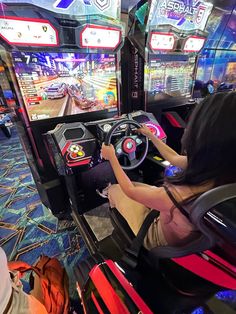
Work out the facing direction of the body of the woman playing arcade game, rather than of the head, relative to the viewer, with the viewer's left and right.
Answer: facing away from the viewer and to the left of the viewer

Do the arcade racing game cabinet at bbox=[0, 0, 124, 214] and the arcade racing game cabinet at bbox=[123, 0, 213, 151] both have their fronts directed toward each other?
no

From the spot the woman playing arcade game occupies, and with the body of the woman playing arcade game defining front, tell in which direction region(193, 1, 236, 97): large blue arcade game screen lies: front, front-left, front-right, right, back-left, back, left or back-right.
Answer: front-right

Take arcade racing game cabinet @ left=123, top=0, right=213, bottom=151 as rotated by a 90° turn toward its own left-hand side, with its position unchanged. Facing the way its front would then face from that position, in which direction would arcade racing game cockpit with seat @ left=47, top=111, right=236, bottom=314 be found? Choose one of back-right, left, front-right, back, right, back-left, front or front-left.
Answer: back-right

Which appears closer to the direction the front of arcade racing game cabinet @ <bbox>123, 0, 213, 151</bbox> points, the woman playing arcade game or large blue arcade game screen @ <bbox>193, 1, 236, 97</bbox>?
the woman playing arcade game

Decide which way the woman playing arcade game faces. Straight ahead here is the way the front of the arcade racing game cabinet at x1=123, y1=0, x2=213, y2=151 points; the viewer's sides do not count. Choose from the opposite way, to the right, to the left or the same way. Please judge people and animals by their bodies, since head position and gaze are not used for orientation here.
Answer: the opposite way

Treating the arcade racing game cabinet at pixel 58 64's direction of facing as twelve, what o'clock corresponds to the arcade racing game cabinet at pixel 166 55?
the arcade racing game cabinet at pixel 166 55 is roughly at 10 o'clock from the arcade racing game cabinet at pixel 58 64.

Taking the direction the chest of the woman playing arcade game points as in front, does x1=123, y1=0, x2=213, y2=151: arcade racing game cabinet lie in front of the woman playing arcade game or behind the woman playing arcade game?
in front

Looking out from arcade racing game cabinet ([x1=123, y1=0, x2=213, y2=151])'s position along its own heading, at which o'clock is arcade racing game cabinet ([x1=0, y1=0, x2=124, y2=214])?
arcade racing game cabinet ([x1=0, y1=0, x2=124, y2=214]) is roughly at 3 o'clock from arcade racing game cabinet ([x1=123, y1=0, x2=213, y2=151]).

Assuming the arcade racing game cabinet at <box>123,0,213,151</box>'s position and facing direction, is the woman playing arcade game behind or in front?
in front
